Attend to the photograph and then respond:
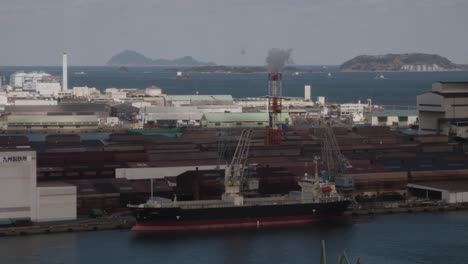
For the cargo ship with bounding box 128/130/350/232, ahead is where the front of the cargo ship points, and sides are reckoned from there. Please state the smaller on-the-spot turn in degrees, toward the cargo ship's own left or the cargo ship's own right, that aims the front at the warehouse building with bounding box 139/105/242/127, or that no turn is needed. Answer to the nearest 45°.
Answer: approximately 90° to the cargo ship's own right

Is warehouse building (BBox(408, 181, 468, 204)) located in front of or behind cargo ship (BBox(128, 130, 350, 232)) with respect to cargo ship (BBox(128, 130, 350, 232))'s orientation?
behind

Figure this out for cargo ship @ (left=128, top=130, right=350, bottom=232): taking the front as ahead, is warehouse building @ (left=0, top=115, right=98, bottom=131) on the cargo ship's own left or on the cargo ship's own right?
on the cargo ship's own right

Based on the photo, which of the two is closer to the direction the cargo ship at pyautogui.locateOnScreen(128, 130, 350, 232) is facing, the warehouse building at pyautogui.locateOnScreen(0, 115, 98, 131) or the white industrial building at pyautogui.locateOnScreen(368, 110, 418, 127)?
the warehouse building

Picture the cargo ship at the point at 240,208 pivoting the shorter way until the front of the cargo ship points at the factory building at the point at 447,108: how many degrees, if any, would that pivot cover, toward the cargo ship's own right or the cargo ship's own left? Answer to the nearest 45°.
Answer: approximately 135° to the cargo ship's own right

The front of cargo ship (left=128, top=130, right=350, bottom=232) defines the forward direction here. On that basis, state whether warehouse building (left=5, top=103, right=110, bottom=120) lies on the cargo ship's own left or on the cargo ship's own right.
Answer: on the cargo ship's own right

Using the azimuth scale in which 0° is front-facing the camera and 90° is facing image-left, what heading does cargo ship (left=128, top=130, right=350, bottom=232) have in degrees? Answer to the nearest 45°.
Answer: approximately 90°

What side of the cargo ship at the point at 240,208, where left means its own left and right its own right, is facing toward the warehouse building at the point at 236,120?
right
